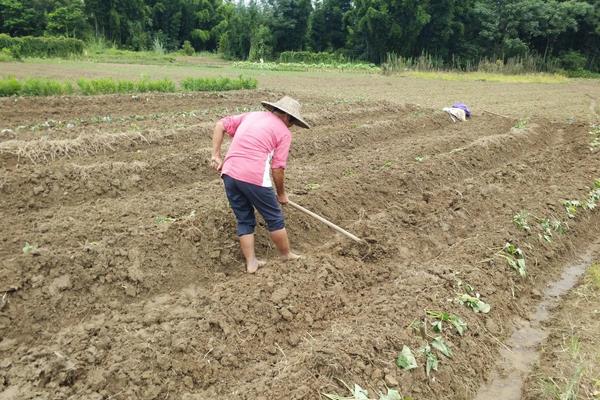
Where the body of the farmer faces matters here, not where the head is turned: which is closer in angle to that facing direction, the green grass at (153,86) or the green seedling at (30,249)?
the green grass

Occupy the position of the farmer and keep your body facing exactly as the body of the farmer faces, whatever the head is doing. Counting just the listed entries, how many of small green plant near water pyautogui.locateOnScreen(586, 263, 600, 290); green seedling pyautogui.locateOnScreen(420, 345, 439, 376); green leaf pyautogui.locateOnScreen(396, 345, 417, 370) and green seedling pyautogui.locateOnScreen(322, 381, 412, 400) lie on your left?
0

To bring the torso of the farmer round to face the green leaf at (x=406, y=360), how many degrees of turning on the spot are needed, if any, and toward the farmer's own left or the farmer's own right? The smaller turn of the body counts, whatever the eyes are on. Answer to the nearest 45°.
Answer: approximately 90° to the farmer's own right

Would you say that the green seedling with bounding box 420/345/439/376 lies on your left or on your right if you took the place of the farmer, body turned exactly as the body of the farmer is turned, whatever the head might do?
on your right

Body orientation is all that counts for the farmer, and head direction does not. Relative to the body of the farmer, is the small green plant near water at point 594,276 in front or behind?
in front

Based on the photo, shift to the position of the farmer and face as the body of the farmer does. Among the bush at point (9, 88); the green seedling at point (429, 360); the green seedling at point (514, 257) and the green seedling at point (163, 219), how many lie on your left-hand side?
2

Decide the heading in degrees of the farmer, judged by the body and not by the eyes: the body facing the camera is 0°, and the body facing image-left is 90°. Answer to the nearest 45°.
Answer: approximately 225°

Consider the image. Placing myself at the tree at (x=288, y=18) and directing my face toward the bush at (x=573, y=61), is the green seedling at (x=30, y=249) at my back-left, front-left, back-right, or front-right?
front-right

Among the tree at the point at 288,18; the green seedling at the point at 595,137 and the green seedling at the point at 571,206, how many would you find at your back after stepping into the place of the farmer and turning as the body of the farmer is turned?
0

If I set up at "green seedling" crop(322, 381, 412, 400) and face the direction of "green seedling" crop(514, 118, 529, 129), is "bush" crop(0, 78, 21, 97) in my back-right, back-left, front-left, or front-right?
front-left

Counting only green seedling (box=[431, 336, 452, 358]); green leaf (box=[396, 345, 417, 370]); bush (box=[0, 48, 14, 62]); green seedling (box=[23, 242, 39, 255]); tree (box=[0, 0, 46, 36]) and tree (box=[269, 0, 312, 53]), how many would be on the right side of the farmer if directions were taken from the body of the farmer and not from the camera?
2

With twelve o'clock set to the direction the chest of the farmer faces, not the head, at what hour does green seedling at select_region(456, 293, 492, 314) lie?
The green seedling is roughly at 2 o'clock from the farmer.

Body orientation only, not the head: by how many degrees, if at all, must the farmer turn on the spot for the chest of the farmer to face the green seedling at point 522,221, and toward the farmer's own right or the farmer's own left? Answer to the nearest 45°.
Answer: approximately 45° to the farmer's own right

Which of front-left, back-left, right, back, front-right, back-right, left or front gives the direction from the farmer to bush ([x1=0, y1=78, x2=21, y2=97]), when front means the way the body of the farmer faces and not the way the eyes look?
left

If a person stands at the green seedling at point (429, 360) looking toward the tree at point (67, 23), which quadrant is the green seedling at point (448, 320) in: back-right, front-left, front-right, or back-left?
front-right

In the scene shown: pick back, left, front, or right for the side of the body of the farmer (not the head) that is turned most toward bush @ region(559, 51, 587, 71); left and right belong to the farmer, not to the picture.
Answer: front

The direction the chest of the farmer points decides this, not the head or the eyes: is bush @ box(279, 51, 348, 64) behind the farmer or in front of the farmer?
in front
